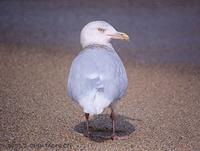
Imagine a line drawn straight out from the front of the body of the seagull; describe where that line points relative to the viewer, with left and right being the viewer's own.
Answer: facing away from the viewer
